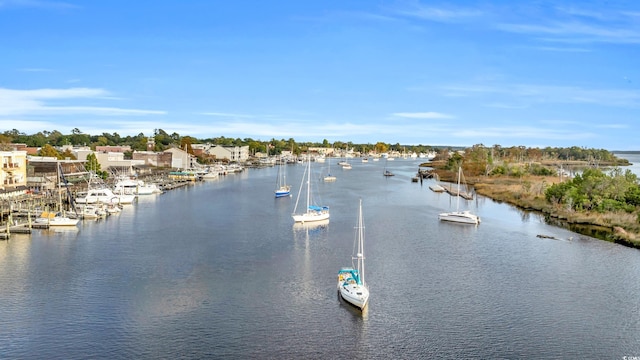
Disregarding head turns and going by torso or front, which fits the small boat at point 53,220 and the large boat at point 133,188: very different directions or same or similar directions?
same or similar directions

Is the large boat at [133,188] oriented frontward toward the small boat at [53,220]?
no

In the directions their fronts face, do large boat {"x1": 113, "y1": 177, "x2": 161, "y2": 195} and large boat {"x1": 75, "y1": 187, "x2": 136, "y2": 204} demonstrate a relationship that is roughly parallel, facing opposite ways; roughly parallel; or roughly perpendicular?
roughly parallel

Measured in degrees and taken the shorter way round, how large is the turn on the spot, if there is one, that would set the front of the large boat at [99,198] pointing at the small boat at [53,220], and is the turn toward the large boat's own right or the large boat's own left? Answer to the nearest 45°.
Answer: approximately 90° to the large boat's own right

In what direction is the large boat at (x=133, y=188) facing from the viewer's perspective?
to the viewer's right

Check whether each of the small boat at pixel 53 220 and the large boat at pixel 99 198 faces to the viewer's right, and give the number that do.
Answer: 2

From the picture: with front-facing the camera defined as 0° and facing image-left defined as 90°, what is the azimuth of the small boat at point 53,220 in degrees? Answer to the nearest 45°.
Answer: approximately 270°

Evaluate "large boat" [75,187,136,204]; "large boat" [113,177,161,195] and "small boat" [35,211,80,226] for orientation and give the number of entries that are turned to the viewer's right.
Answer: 3

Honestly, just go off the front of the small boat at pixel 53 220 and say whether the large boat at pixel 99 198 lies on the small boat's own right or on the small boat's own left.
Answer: on the small boat's own left

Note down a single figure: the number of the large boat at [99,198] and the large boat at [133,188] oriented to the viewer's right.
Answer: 2

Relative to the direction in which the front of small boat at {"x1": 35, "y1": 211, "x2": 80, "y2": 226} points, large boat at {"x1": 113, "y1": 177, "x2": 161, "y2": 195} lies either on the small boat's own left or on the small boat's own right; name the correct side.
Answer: on the small boat's own left

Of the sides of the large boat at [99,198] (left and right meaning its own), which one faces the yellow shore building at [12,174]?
back

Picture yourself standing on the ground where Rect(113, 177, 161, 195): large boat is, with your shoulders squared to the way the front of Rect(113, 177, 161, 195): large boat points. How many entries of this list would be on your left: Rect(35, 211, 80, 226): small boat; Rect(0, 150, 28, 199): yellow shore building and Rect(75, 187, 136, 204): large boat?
0

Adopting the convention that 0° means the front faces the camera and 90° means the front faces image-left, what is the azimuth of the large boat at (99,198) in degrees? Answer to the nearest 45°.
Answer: approximately 270°

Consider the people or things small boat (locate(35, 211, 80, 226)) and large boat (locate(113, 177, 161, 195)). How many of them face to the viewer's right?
2

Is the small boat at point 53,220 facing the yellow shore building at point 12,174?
no

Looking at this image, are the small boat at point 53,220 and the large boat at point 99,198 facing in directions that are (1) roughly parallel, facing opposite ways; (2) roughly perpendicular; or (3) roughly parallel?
roughly parallel
